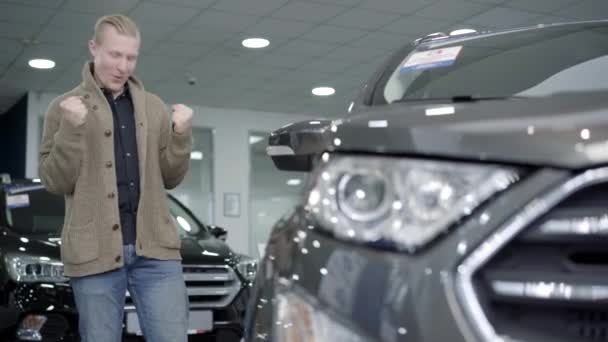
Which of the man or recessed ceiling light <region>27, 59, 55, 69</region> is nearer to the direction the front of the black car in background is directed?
the man

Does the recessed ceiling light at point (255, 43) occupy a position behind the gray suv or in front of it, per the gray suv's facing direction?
behind

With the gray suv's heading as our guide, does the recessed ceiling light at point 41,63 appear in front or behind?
behind

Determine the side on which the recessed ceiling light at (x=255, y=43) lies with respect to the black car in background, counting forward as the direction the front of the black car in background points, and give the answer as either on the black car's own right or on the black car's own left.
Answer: on the black car's own left

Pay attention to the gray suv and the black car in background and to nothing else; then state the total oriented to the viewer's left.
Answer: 0

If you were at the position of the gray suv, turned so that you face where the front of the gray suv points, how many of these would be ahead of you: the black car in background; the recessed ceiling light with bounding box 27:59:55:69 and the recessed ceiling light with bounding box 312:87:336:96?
0

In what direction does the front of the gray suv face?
toward the camera

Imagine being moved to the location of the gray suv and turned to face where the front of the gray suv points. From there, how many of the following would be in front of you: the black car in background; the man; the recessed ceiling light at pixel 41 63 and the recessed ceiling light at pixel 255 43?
0

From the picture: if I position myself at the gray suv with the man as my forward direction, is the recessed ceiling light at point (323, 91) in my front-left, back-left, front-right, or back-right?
front-right

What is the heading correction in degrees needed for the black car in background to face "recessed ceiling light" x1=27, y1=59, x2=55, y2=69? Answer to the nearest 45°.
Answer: approximately 135° to its left

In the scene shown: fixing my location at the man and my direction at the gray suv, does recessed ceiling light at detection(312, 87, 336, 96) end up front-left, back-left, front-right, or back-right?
back-left

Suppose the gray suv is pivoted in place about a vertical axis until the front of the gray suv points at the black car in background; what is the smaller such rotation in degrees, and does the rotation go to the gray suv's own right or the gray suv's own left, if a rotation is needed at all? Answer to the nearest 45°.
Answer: approximately 135° to the gray suv's own right

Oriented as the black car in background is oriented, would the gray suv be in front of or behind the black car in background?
in front

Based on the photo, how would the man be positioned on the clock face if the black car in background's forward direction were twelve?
The man is roughly at 1 o'clock from the black car in background.

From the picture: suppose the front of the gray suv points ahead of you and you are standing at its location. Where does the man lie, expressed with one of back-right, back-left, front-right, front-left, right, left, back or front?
back-right

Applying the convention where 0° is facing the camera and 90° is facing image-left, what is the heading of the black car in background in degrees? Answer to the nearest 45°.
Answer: approximately 315°
